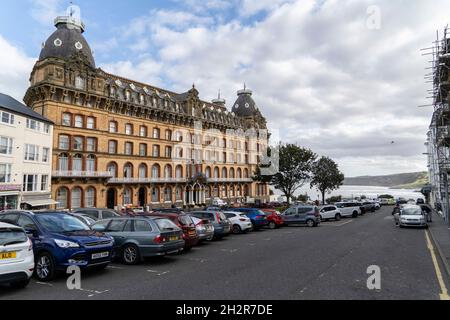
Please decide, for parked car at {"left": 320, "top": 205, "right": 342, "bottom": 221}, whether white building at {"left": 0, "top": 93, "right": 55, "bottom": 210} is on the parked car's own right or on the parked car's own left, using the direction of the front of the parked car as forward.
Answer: on the parked car's own left

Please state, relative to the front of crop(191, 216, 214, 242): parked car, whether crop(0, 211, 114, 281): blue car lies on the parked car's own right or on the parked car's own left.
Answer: on the parked car's own left

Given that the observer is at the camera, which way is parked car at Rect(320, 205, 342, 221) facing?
facing away from the viewer and to the left of the viewer

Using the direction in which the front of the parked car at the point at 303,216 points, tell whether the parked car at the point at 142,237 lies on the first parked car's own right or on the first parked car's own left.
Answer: on the first parked car's own left

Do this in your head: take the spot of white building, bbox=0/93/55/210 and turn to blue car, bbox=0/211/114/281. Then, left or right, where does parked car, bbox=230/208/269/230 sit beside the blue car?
left

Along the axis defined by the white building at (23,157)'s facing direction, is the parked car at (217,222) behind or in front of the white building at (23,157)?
in front

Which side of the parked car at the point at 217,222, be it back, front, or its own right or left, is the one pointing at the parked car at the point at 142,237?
left

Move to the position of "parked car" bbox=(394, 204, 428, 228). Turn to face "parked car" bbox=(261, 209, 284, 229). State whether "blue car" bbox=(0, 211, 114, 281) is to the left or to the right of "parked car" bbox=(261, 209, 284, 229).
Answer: left

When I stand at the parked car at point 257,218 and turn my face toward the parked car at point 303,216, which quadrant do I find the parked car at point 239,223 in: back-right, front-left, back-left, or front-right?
back-right

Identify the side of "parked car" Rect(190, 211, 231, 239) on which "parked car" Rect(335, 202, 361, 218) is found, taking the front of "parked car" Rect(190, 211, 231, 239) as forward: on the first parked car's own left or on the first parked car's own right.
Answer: on the first parked car's own right

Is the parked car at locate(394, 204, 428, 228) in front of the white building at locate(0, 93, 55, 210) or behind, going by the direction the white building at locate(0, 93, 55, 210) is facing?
in front

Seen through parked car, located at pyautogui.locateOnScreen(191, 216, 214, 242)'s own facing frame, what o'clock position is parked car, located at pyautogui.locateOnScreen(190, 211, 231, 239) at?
parked car, located at pyautogui.locateOnScreen(190, 211, 231, 239) is roughly at 2 o'clock from parked car, located at pyautogui.locateOnScreen(191, 216, 214, 242).

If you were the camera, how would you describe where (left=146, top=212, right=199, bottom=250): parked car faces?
facing away from the viewer and to the left of the viewer

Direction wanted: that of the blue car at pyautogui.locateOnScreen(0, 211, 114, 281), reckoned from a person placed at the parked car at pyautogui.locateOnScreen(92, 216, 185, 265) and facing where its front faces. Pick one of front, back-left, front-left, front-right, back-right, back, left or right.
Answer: left

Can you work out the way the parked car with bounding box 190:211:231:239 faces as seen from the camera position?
facing away from the viewer and to the left of the viewer

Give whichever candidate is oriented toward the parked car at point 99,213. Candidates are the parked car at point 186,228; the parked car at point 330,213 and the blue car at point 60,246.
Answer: the parked car at point 186,228

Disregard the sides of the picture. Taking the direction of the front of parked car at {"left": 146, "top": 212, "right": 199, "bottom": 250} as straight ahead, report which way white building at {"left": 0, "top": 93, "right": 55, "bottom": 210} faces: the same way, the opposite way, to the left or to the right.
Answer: the opposite way
